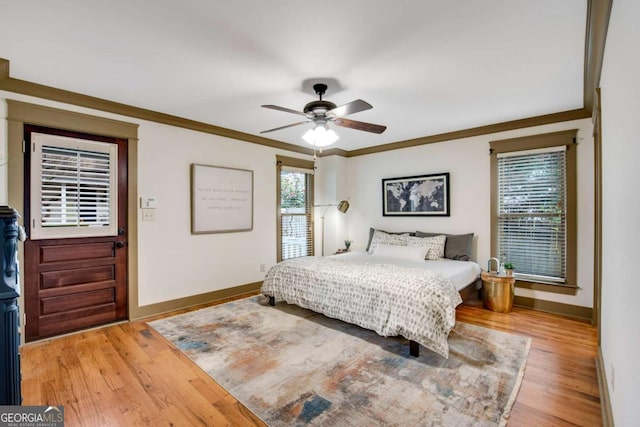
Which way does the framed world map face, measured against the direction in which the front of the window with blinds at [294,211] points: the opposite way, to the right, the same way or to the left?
to the right

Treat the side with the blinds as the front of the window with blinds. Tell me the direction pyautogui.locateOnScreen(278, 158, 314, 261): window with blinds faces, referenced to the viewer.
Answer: facing the viewer and to the right of the viewer

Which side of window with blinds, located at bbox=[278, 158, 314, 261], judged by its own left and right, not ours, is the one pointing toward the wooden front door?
right

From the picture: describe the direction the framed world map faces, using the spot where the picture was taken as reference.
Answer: facing the viewer and to the left of the viewer

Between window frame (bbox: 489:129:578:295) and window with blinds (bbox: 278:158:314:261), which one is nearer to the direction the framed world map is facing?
the window with blinds

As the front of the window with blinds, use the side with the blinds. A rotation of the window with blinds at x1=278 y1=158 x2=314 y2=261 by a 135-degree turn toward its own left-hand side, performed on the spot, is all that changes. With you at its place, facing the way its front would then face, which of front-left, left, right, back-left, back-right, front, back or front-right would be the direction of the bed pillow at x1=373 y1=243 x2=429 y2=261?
back-right

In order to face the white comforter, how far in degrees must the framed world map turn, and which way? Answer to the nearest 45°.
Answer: approximately 45° to its left

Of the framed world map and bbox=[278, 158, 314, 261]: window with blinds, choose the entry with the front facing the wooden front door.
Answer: the framed world map

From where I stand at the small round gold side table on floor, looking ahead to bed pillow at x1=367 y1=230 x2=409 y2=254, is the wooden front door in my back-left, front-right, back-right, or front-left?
front-left

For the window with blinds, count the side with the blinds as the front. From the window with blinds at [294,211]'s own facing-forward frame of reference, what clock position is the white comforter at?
The white comforter is roughly at 1 o'clock from the window with blinds.

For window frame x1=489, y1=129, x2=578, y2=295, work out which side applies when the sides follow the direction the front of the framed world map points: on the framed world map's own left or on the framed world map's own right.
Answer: on the framed world map's own left

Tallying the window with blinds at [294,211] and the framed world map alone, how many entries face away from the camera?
0

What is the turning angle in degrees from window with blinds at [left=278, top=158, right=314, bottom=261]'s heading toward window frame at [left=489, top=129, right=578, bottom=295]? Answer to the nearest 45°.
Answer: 0° — it already faces it
